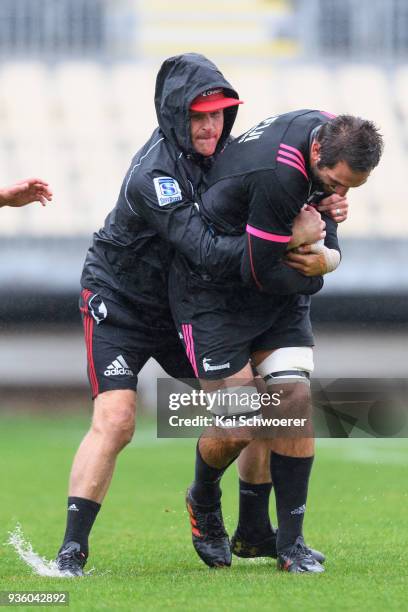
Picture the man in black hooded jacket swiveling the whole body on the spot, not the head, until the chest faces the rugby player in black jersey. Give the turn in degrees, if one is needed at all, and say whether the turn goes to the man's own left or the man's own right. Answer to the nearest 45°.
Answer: approximately 45° to the man's own left

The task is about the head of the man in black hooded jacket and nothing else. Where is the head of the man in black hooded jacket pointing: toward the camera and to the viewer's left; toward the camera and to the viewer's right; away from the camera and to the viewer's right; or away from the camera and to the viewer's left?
toward the camera and to the viewer's right

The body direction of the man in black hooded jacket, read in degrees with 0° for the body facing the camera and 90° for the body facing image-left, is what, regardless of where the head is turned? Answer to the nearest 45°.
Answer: approximately 315°
